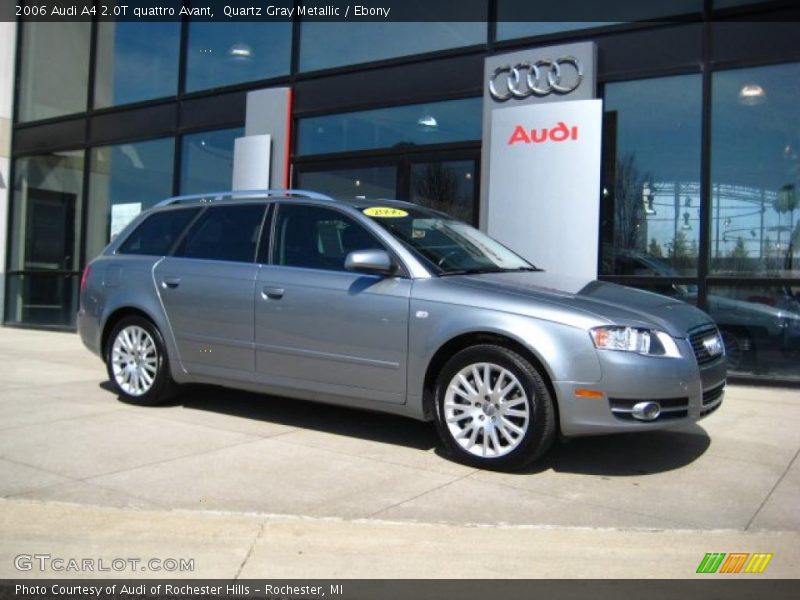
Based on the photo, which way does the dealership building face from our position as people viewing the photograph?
facing the viewer and to the left of the viewer

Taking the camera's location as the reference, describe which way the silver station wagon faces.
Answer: facing the viewer and to the right of the viewer

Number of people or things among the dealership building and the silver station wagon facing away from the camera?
0

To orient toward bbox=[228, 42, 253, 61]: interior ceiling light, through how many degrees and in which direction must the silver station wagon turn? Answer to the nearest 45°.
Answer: approximately 135° to its left

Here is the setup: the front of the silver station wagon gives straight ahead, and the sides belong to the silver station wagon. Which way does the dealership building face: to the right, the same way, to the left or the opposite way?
to the right
